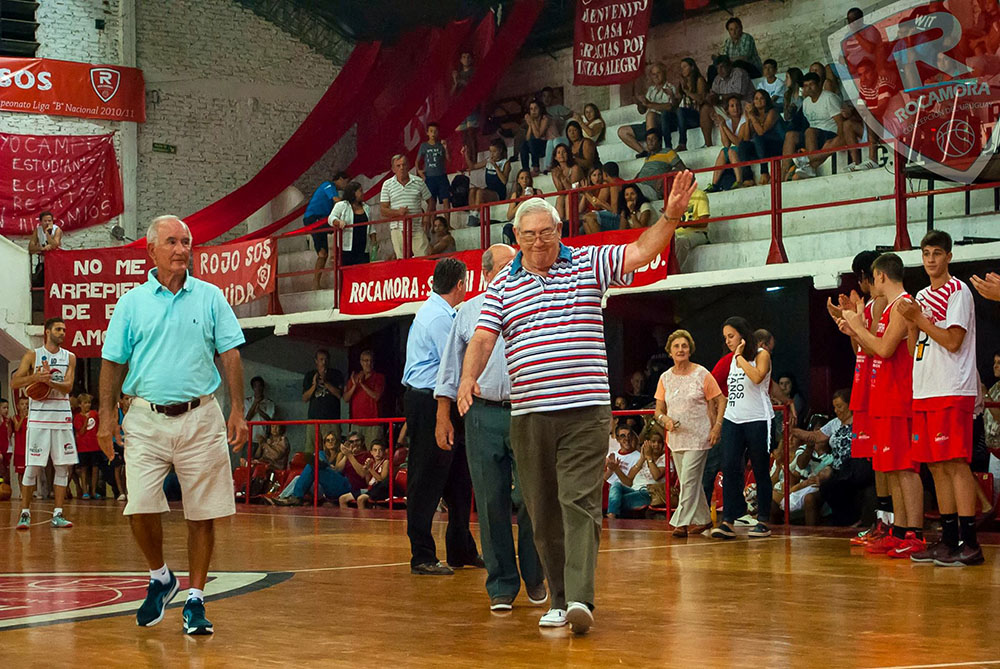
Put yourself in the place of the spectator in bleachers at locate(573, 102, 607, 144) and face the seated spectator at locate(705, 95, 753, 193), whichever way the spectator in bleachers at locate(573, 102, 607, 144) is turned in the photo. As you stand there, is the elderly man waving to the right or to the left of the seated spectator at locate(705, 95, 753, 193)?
right

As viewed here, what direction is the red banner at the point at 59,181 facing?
toward the camera

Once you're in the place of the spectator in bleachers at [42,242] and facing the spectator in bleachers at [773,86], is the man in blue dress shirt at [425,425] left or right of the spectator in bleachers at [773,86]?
right

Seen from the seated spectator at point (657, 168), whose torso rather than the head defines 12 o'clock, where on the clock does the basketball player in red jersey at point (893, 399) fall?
The basketball player in red jersey is roughly at 10 o'clock from the seated spectator.

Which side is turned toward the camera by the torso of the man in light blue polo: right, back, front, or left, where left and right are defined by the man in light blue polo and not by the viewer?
front

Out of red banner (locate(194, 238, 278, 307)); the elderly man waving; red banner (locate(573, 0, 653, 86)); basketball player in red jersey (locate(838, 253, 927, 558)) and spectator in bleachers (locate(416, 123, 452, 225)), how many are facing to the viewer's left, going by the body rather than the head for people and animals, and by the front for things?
1

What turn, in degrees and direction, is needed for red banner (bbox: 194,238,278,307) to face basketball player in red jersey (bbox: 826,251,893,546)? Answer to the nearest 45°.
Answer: approximately 45° to its left

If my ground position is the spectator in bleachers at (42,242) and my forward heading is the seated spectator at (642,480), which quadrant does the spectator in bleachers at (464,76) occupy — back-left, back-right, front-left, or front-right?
front-left

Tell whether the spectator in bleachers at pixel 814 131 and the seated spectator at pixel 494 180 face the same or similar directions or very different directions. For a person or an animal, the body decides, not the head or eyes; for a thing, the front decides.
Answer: same or similar directions

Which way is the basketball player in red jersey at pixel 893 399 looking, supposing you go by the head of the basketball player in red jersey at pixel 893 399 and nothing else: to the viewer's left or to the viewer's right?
to the viewer's left

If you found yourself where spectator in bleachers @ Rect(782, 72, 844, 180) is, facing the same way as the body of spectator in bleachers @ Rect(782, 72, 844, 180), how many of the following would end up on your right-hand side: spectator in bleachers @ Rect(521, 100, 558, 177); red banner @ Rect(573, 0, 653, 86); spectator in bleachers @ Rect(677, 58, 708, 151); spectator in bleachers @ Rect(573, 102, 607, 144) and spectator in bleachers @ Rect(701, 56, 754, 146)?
5

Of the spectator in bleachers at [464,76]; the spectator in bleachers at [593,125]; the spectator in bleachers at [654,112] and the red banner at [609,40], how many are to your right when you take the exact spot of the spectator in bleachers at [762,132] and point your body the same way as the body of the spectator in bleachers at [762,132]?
4

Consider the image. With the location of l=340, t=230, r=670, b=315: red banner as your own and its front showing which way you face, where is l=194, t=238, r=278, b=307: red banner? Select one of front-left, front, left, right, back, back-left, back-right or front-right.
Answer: back-right

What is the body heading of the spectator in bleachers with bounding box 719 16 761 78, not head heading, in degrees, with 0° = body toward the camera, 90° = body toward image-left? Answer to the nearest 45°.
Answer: approximately 45°

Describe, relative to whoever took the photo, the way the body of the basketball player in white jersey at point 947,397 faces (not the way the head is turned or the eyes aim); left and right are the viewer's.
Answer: facing the viewer and to the left of the viewer

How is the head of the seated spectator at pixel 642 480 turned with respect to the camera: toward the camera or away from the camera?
toward the camera

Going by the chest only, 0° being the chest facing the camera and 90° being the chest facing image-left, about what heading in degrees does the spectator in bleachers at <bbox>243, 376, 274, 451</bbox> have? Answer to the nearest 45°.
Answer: approximately 0°

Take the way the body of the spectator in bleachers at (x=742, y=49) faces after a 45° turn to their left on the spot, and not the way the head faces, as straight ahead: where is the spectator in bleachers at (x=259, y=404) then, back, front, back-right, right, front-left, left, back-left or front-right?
right
